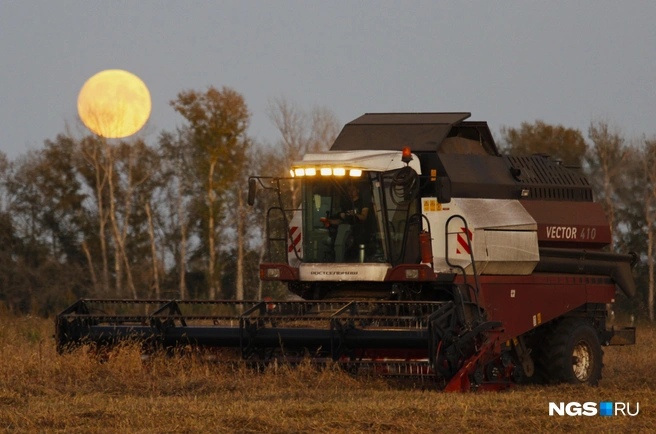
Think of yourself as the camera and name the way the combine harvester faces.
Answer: facing the viewer and to the left of the viewer

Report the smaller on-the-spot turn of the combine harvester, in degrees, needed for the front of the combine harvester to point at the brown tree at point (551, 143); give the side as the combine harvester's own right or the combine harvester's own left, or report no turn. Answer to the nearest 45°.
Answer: approximately 135° to the combine harvester's own right

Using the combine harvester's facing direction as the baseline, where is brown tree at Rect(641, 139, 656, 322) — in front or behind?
behind

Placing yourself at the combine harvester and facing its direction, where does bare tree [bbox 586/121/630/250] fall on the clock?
The bare tree is roughly at 5 o'clock from the combine harvester.

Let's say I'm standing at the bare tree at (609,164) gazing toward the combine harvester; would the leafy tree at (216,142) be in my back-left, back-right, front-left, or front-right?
front-right

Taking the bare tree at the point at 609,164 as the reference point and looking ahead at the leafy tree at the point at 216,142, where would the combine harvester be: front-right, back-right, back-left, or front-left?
front-left

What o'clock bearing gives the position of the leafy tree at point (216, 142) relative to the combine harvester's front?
The leafy tree is roughly at 4 o'clock from the combine harvester.
